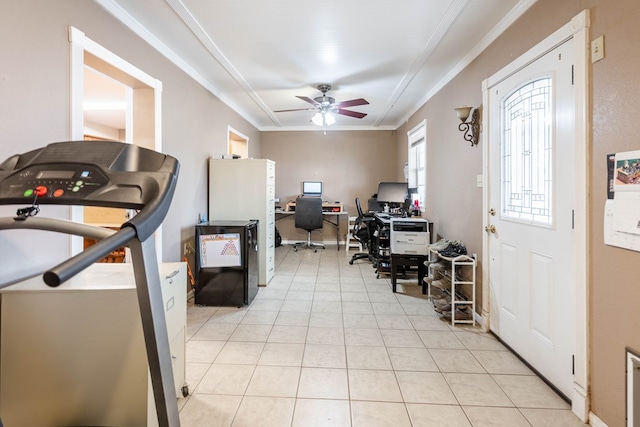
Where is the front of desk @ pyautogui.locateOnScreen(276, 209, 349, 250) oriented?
toward the camera

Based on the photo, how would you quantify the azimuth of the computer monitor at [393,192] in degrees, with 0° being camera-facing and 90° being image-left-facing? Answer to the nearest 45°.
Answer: approximately 45°

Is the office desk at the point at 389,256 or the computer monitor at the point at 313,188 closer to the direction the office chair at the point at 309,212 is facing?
the computer monitor

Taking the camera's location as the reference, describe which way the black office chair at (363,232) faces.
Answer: facing to the right of the viewer

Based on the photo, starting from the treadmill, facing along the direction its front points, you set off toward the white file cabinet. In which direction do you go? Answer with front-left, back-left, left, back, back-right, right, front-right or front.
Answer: front-left

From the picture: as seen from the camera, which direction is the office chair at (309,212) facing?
away from the camera

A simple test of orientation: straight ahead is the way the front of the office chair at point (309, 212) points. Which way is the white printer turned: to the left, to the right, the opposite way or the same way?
the opposite way

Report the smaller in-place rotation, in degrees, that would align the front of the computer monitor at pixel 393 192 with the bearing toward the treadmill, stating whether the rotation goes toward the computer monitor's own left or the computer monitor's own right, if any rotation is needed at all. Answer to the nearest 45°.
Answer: approximately 45° to the computer monitor's own left

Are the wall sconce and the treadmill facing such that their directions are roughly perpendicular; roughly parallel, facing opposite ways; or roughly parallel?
roughly perpendicular

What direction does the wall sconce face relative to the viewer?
to the viewer's left

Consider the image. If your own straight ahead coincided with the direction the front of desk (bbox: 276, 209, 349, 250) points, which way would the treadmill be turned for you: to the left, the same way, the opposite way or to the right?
the opposite way

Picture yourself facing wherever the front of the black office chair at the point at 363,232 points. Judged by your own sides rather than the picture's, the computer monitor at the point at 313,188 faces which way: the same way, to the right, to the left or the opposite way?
to the right

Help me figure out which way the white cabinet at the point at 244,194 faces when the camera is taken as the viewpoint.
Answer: facing to the right of the viewer
